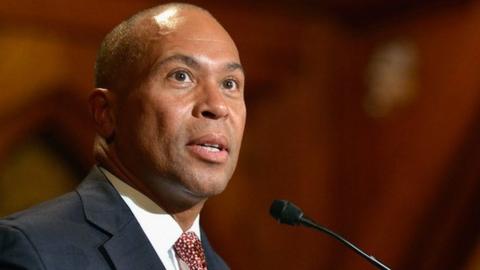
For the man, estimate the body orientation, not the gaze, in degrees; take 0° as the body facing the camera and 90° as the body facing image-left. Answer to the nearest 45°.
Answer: approximately 315°
